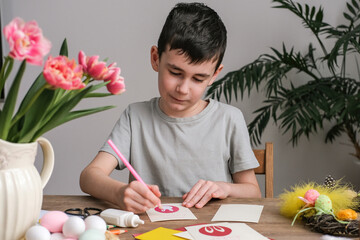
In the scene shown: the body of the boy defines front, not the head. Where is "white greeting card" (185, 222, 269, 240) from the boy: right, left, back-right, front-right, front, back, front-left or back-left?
front

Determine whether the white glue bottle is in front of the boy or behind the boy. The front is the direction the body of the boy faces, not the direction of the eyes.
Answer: in front

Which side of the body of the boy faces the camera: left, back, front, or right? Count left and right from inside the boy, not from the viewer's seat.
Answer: front

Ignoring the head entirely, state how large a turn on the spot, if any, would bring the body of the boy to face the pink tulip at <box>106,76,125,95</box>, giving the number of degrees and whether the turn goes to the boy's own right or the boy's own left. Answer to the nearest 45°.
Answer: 0° — they already face it

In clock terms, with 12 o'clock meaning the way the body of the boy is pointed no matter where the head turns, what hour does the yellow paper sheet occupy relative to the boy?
The yellow paper sheet is roughly at 12 o'clock from the boy.

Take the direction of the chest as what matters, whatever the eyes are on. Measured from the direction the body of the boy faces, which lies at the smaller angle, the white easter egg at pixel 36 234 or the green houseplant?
the white easter egg

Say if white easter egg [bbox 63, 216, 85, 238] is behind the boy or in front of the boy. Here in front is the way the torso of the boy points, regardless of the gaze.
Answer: in front

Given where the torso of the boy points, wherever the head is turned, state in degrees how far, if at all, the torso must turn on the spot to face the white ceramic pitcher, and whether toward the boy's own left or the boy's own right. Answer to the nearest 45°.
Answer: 0° — they already face it
